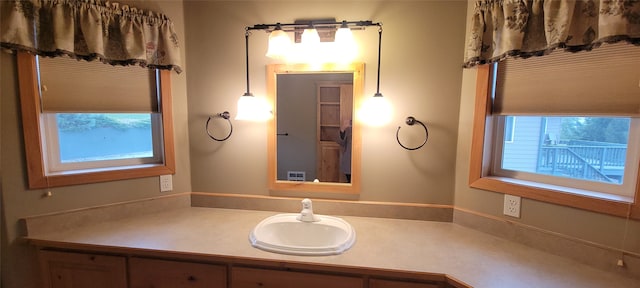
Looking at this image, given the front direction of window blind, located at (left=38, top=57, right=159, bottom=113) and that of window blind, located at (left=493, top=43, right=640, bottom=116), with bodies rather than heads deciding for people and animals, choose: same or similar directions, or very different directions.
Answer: very different directions

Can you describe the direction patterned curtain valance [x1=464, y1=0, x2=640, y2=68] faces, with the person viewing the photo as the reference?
facing the viewer and to the left of the viewer

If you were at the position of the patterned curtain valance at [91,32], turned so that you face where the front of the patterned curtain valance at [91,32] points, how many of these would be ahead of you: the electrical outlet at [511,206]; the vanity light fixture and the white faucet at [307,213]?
3

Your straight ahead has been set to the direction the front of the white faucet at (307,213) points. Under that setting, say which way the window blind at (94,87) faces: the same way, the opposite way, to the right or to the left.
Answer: to the left

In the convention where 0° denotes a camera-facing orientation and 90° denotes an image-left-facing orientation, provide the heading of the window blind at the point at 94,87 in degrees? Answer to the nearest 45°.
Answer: approximately 315°

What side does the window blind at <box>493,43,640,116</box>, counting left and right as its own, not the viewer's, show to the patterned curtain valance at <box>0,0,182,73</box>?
front

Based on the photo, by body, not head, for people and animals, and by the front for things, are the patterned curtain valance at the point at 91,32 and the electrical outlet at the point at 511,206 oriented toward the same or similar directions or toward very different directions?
very different directions

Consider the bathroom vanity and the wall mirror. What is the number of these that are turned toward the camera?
2

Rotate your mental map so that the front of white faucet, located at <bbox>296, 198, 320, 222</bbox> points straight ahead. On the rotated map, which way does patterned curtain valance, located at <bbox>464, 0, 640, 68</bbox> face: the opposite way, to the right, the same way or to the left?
to the right

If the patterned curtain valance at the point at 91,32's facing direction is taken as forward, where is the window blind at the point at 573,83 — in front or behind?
in front

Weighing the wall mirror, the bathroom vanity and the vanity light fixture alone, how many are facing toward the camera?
3

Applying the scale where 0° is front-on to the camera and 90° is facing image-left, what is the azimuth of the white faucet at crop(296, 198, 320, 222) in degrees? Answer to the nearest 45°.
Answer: approximately 0°
